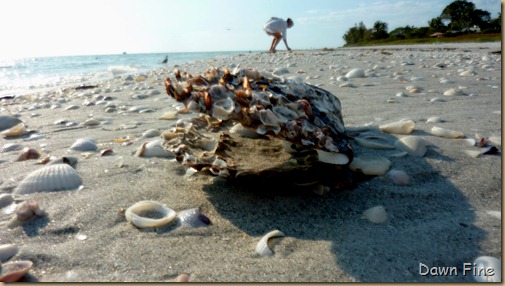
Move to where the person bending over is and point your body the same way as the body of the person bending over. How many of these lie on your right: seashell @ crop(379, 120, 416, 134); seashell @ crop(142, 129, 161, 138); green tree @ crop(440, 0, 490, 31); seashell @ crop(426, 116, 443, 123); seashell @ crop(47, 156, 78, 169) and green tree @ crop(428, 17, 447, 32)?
4

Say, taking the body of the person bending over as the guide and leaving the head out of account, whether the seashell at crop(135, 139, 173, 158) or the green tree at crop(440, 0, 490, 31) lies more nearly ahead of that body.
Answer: the green tree

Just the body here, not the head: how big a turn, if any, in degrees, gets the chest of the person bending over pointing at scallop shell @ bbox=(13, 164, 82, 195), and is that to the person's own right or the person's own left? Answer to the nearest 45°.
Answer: approximately 90° to the person's own right

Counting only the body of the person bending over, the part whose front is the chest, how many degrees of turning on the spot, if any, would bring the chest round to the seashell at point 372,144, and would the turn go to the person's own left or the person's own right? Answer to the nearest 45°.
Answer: approximately 90° to the person's own right

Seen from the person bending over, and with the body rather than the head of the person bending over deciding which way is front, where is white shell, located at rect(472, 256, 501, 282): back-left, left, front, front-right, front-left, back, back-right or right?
right

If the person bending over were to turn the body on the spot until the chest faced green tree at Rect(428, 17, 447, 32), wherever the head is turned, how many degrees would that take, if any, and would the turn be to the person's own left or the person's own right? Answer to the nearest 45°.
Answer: approximately 45° to the person's own left

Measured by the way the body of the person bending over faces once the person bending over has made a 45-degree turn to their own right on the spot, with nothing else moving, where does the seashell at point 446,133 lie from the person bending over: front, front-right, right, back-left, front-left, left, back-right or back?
front-right

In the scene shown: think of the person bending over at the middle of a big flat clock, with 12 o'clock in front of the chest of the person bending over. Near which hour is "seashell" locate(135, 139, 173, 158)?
The seashell is roughly at 3 o'clock from the person bending over.

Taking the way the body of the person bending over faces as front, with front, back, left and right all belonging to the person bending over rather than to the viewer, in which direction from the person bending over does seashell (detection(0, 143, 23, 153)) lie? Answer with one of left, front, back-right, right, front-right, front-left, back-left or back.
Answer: right

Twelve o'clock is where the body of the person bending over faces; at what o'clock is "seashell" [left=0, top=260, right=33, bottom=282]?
The seashell is roughly at 3 o'clock from the person bending over.

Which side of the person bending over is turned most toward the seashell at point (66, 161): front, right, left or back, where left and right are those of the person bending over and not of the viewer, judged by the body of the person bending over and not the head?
right

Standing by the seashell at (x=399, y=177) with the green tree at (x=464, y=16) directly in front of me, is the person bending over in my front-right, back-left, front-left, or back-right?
front-left

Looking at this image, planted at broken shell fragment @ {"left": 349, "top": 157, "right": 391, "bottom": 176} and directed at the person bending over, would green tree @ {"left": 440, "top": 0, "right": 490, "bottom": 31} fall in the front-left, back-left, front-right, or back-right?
front-right

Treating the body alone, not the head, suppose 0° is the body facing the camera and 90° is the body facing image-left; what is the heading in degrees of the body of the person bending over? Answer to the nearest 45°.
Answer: approximately 270°

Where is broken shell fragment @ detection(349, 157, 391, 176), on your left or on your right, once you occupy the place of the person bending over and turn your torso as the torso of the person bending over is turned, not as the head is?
on your right

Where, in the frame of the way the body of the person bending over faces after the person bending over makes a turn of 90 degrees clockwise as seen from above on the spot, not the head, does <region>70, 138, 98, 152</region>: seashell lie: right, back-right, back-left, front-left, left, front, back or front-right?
front
